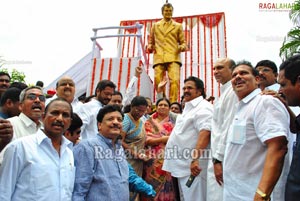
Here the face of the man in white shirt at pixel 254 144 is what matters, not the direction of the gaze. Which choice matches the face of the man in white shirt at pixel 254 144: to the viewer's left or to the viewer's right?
to the viewer's left

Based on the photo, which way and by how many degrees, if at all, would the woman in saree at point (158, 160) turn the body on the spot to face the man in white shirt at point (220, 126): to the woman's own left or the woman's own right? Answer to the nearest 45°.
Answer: approximately 45° to the woman's own left

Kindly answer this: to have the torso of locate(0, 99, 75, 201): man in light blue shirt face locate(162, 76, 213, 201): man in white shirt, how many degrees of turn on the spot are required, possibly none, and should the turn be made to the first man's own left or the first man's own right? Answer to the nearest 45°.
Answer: approximately 90° to the first man's own left

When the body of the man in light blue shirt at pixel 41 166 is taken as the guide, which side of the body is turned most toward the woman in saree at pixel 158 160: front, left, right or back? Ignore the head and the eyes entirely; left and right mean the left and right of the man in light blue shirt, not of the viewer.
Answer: left

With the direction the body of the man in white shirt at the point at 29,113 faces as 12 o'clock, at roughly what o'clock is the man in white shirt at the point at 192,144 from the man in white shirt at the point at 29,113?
the man in white shirt at the point at 192,144 is roughly at 10 o'clock from the man in white shirt at the point at 29,113.

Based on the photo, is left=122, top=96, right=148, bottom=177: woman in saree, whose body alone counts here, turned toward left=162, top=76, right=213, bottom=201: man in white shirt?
yes

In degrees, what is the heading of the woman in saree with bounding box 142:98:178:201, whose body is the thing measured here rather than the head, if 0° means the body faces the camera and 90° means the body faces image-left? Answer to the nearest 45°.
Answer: approximately 0°

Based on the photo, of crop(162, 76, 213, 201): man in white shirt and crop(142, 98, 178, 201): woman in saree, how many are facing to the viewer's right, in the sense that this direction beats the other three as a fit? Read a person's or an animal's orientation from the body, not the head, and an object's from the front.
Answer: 0

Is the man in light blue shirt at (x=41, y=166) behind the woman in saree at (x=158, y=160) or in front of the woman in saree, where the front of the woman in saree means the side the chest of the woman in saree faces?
in front
